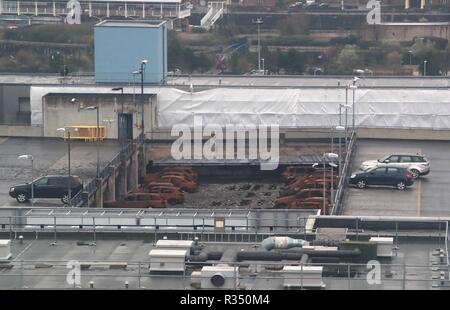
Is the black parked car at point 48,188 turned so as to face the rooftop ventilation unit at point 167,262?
no

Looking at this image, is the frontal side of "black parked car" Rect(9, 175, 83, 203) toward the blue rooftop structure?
no

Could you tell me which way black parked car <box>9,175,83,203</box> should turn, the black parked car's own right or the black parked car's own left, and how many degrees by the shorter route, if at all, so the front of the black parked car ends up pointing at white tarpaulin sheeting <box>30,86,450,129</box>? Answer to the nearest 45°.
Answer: approximately 135° to the black parked car's own right

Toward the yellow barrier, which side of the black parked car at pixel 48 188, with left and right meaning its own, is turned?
right

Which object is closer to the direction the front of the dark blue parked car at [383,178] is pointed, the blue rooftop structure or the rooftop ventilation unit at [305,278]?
the blue rooftop structure

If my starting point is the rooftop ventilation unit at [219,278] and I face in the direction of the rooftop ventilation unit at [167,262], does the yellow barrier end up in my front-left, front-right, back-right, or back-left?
front-right

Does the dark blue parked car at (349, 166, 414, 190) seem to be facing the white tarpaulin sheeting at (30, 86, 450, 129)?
no

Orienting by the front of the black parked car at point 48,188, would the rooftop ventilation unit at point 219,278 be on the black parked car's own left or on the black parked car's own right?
on the black parked car's own left

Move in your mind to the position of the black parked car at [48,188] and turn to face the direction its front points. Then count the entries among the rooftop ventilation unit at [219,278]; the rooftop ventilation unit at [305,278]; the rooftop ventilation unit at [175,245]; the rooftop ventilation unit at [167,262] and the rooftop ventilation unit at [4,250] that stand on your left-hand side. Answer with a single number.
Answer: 5

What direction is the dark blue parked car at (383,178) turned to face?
to the viewer's left

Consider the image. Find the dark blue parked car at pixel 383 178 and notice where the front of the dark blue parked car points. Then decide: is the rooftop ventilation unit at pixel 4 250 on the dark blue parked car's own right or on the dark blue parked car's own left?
on the dark blue parked car's own left

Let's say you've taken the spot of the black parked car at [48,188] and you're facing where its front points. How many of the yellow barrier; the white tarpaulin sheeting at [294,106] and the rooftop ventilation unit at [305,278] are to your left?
1

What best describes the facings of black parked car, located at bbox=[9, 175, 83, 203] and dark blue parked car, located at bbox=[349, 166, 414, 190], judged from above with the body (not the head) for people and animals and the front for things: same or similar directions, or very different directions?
same or similar directions

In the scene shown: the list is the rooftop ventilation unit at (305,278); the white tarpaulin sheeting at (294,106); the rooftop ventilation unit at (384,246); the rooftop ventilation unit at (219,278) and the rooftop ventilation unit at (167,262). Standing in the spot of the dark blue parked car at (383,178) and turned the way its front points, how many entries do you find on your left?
4

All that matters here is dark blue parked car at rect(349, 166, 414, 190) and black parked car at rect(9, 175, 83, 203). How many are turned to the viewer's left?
2

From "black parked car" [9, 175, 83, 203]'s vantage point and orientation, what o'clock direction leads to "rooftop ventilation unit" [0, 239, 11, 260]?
The rooftop ventilation unit is roughly at 9 o'clock from the black parked car.

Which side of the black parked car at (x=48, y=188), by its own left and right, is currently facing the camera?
left

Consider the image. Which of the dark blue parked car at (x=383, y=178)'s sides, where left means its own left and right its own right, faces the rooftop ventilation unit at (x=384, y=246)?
left
